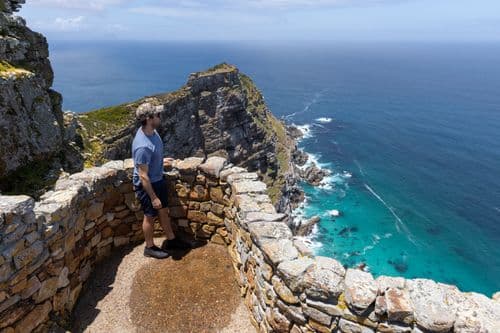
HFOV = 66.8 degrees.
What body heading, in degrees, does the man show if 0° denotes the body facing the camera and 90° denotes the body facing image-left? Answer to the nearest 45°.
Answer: approximately 270°

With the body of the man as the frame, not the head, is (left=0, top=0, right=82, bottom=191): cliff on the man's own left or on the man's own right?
on the man's own left
